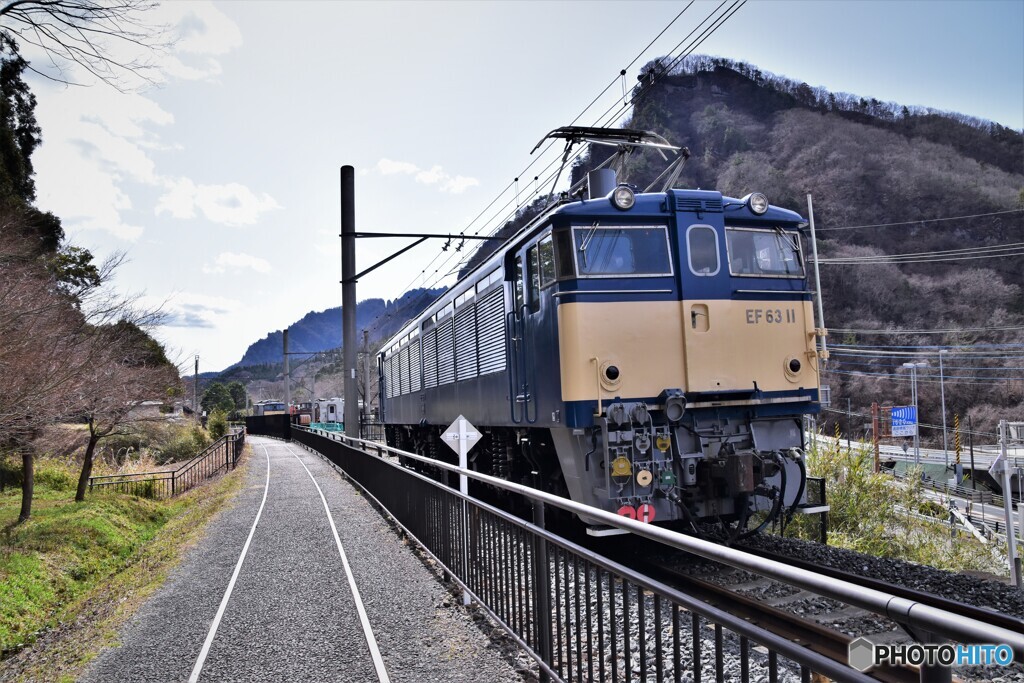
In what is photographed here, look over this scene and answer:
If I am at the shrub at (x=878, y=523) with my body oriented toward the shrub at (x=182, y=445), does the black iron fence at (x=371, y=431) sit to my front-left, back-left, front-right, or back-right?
front-right

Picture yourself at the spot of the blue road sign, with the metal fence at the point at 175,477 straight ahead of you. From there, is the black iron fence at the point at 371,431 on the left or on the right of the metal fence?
right

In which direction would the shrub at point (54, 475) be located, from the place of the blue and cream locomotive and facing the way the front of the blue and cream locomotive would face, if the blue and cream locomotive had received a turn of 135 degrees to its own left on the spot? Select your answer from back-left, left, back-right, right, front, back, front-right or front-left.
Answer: front-left

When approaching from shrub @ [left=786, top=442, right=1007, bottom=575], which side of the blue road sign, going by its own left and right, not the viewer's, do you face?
front

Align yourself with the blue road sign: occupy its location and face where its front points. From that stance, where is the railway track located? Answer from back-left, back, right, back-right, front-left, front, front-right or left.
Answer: front

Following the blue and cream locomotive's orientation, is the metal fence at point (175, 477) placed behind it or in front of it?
behind

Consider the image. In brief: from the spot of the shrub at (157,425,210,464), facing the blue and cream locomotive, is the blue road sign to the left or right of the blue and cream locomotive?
left

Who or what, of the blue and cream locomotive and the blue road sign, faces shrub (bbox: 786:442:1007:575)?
the blue road sign

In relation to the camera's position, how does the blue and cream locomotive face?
facing the viewer and to the right of the viewer

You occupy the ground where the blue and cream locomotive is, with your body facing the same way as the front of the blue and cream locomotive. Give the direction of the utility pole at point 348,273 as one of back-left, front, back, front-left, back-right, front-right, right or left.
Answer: back

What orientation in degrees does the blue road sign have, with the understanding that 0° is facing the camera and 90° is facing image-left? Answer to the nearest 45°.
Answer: approximately 0°

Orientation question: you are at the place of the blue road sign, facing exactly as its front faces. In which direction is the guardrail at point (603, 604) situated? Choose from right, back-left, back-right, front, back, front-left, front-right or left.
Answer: front

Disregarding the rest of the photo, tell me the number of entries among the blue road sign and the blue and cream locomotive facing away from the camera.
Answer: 0

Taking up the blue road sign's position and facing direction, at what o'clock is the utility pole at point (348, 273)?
The utility pole is roughly at 1 o'clock from the blue road sign.

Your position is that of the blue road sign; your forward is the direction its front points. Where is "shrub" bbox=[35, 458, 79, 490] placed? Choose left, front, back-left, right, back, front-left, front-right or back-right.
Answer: front-right
